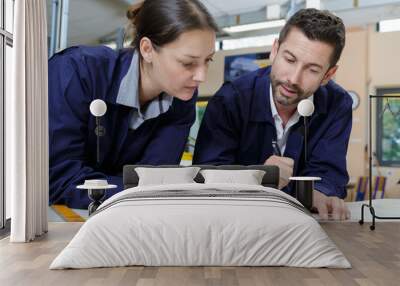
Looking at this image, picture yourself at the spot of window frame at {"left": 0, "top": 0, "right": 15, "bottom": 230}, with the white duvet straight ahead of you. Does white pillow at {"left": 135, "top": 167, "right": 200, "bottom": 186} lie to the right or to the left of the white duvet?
left

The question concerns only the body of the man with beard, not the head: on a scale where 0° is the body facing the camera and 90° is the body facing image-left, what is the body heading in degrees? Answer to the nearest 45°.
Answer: approximately 0°

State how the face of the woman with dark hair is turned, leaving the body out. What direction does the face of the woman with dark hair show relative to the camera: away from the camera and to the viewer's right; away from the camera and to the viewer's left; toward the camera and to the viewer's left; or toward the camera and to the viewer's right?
toward the camera and to the viewer's right
